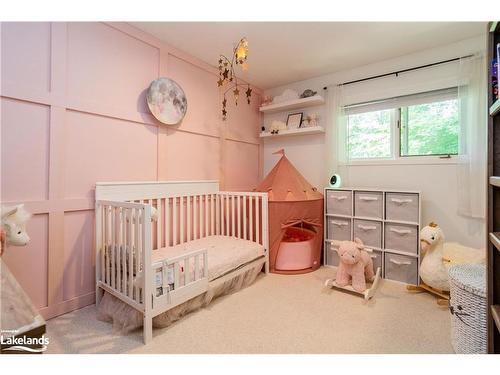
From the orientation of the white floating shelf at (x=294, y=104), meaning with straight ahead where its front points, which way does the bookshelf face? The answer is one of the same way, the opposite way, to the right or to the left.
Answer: to the right

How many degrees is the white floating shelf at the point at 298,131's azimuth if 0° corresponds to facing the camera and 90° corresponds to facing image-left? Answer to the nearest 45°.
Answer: approximately 45°

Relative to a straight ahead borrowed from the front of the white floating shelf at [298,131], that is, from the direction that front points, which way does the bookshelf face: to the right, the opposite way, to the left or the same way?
to the right

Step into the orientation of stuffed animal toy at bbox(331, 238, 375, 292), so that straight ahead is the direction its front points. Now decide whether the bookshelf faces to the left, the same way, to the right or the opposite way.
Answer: to the right

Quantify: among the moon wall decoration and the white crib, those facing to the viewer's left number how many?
0

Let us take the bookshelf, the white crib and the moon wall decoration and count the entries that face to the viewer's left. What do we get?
1

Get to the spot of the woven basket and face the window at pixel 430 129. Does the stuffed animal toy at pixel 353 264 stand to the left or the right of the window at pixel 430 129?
left

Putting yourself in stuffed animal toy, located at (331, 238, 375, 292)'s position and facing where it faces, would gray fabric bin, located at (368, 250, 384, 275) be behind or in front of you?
behind

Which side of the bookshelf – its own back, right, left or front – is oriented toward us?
left

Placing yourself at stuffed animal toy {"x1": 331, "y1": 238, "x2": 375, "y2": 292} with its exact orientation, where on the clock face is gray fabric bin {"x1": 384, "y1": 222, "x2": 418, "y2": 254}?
The gray fabric bin is roughly at 6 o'clock from the stuffed animal toy.

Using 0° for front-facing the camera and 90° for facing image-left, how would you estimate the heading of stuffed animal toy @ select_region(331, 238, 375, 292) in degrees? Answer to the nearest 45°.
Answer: approximately 45°

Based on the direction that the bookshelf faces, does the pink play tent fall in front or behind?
in front

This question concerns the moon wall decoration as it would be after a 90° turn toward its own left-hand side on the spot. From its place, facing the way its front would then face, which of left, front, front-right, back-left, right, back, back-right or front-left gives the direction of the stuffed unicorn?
back
